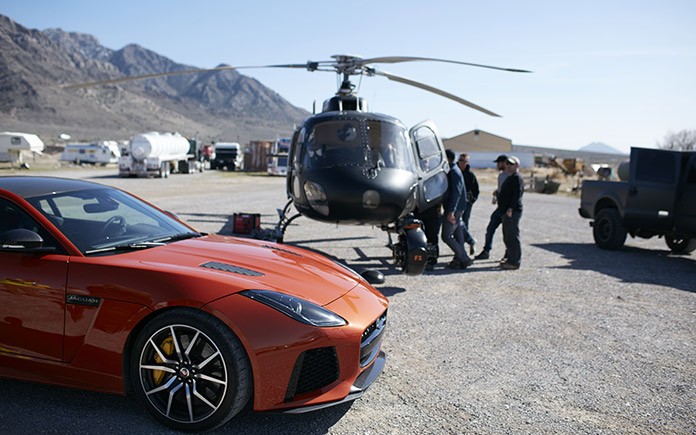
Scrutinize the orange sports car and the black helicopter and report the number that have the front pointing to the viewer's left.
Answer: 0

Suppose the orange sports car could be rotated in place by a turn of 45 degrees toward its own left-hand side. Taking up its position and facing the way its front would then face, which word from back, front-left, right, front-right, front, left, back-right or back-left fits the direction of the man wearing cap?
front-left

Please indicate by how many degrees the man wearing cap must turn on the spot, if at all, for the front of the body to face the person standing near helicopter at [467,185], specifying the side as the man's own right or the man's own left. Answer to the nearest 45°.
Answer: approximately 45° to the man's own right

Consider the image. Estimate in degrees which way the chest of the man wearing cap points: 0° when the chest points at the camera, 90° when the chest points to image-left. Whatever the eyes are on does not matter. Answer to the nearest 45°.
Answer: approximately 90°

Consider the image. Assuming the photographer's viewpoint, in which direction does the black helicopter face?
facing the viewer

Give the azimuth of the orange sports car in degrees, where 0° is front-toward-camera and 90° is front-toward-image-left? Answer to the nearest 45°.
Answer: approximately 315°

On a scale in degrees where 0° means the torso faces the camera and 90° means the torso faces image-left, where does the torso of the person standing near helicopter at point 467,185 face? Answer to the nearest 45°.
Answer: approximately 90°

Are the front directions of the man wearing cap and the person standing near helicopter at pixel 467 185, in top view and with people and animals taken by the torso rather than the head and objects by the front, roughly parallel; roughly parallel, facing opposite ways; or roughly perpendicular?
roughly parallel

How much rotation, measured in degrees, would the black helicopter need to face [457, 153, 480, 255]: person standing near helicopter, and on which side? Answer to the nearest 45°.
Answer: approximately 135° to its left

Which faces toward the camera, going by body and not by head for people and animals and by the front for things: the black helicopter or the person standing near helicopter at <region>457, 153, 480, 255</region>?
the black helicopter

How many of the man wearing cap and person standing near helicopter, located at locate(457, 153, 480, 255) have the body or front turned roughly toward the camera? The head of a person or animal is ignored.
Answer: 0

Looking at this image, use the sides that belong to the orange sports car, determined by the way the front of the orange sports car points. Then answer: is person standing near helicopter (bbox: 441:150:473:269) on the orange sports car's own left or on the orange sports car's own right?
on the orange sports car's own left
